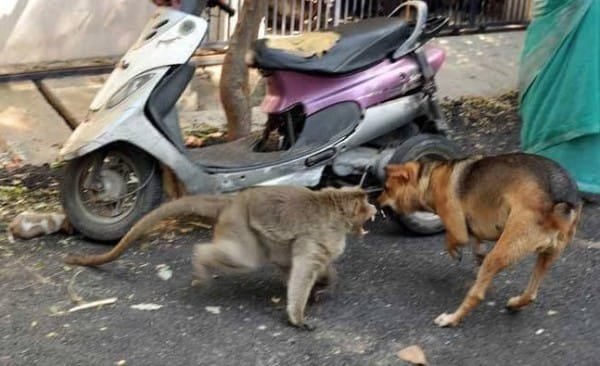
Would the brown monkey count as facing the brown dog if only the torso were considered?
yes

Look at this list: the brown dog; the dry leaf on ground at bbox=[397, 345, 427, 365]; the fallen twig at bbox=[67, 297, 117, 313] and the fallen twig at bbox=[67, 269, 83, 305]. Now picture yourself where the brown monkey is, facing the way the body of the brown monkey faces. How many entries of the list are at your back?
2

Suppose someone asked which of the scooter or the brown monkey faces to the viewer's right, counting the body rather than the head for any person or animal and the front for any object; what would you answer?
the brown monkey

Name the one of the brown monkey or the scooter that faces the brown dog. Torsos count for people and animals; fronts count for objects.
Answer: the brown monkey

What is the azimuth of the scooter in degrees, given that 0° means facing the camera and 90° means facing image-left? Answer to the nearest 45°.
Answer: approximately 90°

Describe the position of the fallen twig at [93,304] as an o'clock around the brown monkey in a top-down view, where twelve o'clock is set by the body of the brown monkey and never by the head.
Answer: The fallen twig is roughly at 6 o'clock from the brown monkey.

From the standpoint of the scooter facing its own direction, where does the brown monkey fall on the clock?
The brown monkey is roughly at 9 o'clock from the scooter.

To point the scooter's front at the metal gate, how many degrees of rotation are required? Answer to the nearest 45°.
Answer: approximately 90° to its right

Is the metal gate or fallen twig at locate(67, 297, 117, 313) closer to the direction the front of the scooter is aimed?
the fallen twig

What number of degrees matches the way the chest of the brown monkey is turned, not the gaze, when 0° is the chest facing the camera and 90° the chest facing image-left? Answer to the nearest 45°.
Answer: approximately 270°

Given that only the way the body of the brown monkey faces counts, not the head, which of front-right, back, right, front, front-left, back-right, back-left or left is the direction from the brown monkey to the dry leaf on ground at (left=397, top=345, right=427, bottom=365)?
front-right

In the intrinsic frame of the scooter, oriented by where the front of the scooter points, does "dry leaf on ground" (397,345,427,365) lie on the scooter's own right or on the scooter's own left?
on the scooter's own left

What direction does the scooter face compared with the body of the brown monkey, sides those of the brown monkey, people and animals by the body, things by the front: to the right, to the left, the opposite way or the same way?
the opposite way

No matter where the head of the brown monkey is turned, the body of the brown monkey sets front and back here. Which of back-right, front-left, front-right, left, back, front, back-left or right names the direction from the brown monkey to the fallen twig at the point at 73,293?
back

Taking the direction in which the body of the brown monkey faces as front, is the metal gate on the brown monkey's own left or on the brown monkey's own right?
on the brown monkey's own left
